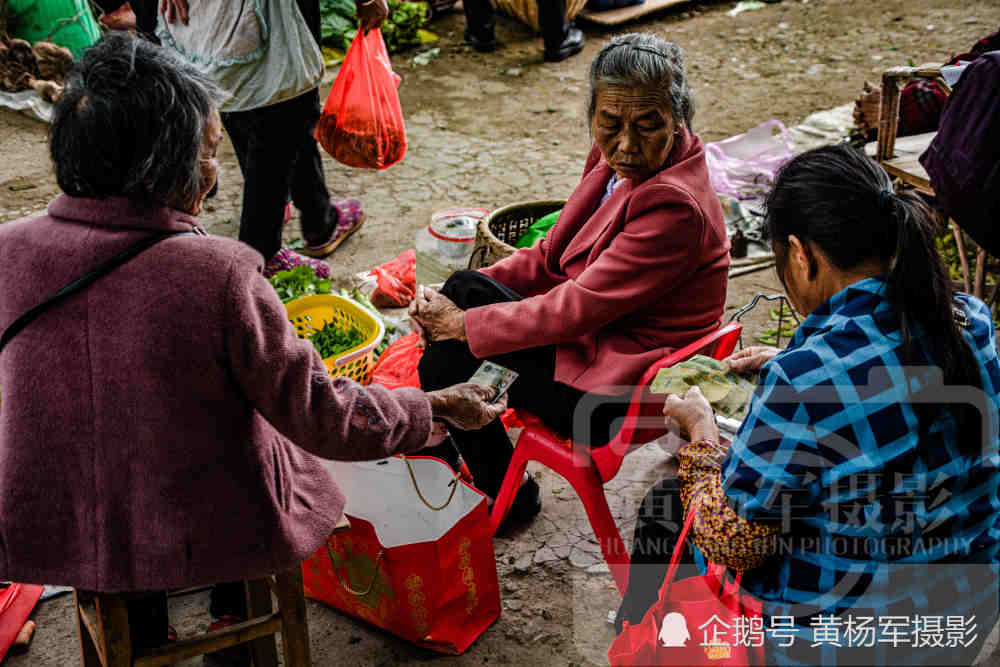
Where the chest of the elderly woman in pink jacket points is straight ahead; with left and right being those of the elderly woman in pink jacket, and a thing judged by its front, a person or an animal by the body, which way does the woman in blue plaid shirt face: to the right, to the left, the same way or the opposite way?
to the right

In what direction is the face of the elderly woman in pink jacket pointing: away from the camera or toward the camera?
toward the camera

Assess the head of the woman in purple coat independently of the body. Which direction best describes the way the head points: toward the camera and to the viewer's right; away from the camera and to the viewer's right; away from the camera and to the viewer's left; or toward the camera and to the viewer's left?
away from the camera and to the viewer's right

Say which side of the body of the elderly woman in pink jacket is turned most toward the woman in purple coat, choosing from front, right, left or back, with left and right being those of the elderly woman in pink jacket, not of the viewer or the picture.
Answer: front

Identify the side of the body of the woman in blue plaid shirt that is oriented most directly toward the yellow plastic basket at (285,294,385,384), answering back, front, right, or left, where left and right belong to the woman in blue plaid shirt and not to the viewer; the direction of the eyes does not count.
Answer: front

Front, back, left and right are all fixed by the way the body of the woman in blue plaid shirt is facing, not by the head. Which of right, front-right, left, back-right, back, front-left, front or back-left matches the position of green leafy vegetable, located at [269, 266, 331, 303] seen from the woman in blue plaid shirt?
front

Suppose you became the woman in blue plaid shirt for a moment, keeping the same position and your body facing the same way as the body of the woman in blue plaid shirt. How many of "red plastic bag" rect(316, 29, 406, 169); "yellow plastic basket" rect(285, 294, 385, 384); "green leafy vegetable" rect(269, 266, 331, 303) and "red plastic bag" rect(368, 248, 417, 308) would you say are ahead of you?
4

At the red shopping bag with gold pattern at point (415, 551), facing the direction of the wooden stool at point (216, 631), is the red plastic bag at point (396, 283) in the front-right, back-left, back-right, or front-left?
back-right

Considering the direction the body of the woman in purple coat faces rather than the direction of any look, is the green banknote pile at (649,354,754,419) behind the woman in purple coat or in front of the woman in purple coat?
in front

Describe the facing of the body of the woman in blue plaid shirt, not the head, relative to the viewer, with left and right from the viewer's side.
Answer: facing away from the viewer and to the left of the viewer

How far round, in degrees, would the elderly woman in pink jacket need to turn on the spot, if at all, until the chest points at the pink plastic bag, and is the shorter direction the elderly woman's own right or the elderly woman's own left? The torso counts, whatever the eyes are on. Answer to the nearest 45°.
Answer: approximately 135° to the elderly woman's own right

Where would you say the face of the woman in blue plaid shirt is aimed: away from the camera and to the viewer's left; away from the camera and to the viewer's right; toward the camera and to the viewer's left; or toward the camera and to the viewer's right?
away from the camera and to the viewer's left

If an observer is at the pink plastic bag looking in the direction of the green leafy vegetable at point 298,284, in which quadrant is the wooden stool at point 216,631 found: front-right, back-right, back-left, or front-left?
front-left

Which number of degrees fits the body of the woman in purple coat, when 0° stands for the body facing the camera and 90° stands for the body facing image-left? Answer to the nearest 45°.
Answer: approximately 225°

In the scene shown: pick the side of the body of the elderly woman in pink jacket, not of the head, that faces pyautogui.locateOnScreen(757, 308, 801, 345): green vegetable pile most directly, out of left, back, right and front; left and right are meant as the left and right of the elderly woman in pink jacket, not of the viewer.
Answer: back

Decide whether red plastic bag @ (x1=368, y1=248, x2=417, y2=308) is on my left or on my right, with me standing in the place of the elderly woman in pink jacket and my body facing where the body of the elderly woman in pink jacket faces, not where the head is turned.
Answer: on my right
